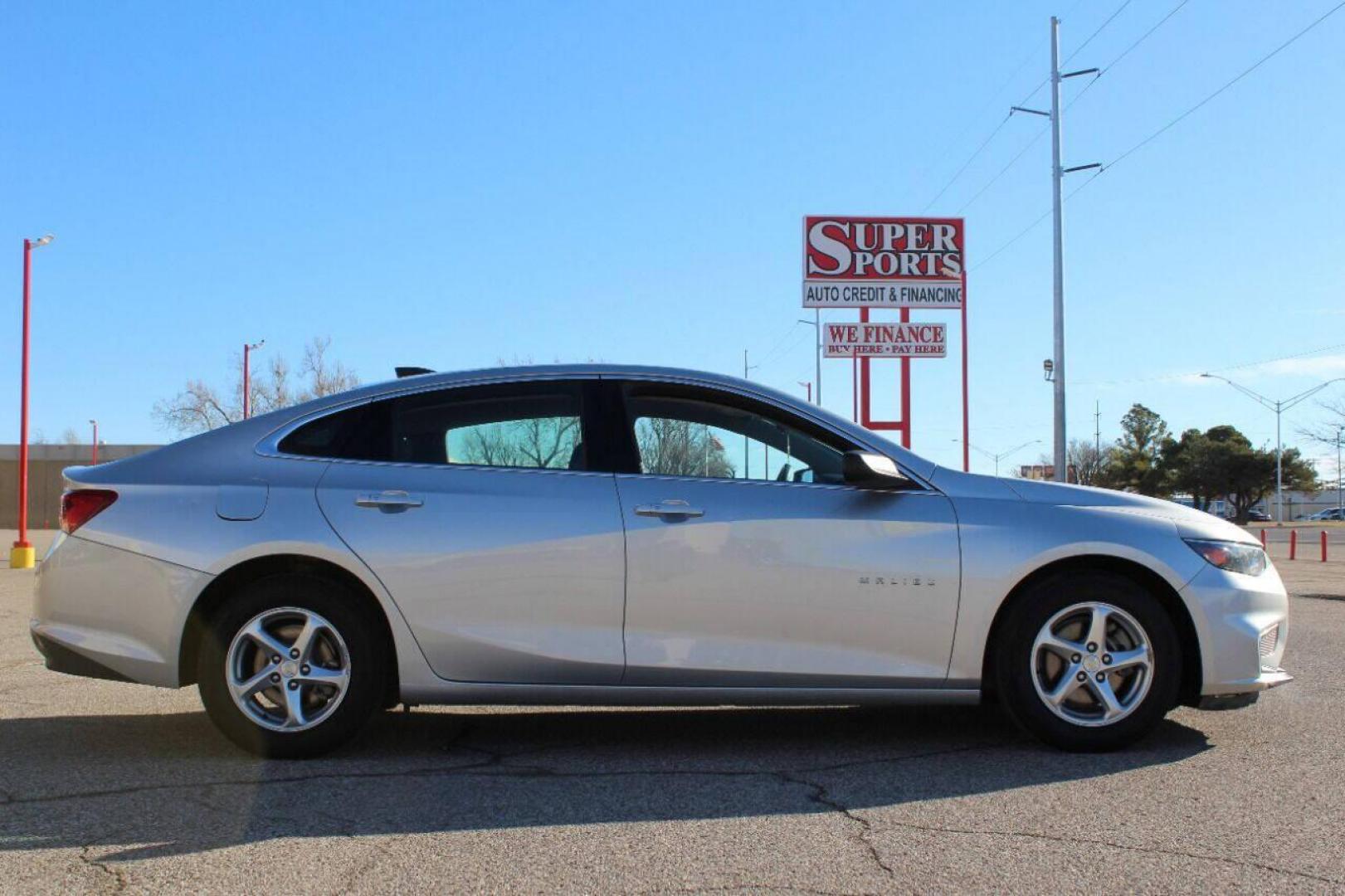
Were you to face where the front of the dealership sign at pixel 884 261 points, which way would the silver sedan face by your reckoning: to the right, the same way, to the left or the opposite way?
to the left

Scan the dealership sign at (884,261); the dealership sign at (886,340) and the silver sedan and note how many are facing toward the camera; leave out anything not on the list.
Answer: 2

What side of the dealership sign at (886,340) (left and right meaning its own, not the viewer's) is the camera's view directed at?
front

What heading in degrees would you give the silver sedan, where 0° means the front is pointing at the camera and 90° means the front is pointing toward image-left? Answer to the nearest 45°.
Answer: approximately 270°

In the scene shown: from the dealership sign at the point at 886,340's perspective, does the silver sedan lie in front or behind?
in front

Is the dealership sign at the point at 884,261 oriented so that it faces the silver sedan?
yes

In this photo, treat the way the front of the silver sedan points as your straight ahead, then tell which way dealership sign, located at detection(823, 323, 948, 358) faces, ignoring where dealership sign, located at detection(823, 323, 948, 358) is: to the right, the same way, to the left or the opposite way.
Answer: to the right

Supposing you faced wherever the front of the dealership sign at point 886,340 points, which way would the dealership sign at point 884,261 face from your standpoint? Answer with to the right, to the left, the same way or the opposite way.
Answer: the same way

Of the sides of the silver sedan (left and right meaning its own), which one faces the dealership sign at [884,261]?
left

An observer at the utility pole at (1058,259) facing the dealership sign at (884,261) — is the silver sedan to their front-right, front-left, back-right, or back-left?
front-left

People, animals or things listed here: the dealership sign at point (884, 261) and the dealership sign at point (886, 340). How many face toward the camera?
2

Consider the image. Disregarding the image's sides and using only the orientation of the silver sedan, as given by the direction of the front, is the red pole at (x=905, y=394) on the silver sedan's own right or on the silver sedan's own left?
on the silver sedan's own left
